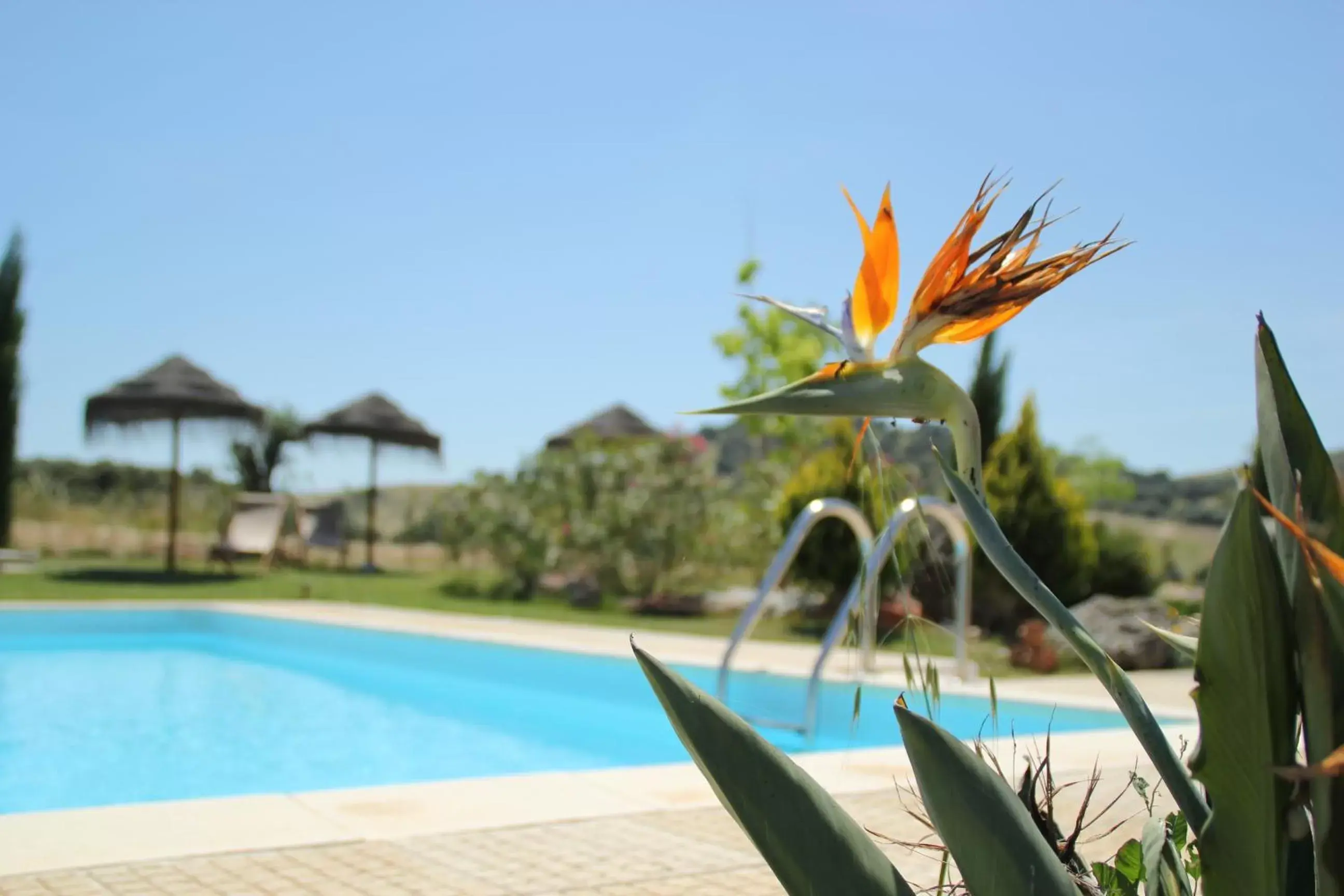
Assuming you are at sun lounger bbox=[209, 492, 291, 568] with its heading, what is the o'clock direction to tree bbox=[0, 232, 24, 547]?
The tree is roughly at 2 o'clock from the sun lounger.

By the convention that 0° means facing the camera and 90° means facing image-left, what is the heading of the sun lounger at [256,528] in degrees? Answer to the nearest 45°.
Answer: approximately 45°

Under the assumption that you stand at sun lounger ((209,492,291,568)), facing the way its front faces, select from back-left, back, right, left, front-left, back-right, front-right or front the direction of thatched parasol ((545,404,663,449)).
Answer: back-left

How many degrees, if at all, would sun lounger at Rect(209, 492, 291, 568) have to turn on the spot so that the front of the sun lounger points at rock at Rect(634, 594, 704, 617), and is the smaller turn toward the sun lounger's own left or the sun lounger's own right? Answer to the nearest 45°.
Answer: approximately 90° to the sun lounger's own left

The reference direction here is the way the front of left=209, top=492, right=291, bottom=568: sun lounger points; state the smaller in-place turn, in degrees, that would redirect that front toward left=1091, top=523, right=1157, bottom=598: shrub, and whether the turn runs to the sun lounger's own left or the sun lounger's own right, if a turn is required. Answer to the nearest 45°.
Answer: approximately 90° to the sun lounger's own left

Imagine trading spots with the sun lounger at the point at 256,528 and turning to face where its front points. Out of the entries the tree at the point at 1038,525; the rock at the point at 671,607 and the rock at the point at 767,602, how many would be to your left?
3

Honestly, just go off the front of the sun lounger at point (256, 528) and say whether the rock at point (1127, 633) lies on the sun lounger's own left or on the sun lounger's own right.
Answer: on the sun lounger's own left

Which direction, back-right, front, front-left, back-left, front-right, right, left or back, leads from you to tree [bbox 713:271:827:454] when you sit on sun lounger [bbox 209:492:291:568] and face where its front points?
back-left

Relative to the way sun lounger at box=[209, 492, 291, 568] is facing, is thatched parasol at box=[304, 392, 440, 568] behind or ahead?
behind

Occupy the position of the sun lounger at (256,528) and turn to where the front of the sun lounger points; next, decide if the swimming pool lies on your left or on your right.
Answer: on your left

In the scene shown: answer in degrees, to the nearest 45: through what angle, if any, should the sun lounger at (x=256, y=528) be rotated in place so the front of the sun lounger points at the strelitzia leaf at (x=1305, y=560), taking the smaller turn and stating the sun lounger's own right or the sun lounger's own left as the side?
approximately 45° to the sun lounger's own left
